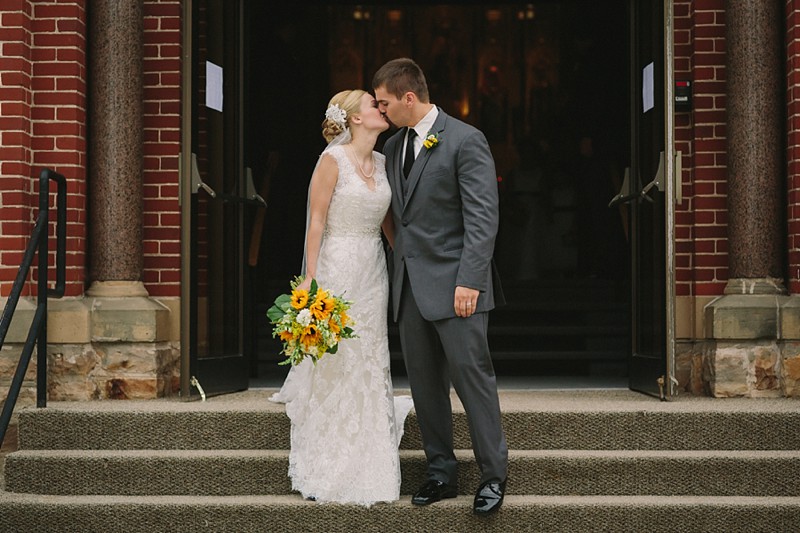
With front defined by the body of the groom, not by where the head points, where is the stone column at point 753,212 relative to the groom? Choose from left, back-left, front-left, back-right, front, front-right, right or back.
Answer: back

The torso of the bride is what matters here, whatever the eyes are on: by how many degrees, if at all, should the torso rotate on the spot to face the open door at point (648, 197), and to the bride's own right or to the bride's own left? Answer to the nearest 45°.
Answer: approximately 90° to the bride's own left

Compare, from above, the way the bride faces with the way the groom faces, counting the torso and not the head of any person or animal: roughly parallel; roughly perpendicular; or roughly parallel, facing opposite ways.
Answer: roughly perpendicular

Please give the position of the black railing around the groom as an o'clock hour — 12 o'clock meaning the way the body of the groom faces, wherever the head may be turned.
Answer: The black railing is roughly at 2 o'clock from the groom.

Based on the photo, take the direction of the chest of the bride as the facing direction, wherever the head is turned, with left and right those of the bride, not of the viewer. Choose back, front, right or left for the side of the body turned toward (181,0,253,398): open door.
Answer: back

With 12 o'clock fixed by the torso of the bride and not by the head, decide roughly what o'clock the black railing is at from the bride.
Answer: The black railing is roughly at 5 o'clock from the bride.

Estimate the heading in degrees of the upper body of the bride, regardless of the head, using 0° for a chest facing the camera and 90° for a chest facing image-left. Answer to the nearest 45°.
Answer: approximately 315°

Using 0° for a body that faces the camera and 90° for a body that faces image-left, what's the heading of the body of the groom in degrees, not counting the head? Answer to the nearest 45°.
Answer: approximately 45°

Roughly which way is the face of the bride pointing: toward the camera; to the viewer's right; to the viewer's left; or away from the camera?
to the viewer's right

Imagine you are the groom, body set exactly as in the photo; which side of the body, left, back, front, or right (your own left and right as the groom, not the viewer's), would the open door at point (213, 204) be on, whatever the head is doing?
right

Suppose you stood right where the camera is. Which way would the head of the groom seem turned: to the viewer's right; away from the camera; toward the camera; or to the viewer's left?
to the viewer's left
